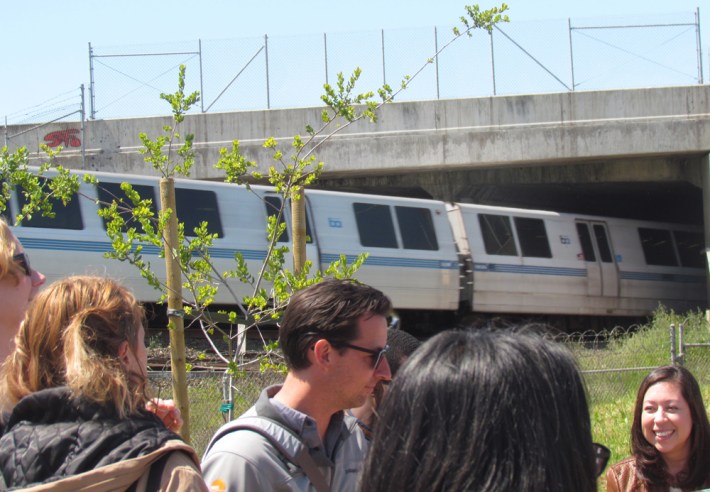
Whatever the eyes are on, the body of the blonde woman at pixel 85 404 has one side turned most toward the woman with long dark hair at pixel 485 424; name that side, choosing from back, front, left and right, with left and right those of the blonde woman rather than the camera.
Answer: right

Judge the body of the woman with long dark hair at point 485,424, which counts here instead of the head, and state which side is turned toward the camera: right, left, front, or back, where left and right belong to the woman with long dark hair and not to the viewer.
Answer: back

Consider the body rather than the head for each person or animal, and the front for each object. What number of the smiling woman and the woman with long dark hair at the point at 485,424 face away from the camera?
1

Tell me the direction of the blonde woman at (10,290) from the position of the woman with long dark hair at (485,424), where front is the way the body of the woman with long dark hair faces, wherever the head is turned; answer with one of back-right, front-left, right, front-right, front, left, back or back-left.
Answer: front-left

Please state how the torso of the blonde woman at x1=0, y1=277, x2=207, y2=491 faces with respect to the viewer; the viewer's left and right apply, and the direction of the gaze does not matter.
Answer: facing away from the viewer and to the right of the viewer

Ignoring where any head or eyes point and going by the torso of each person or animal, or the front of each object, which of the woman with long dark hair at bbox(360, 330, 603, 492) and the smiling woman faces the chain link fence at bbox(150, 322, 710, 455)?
the woman with long dark hair

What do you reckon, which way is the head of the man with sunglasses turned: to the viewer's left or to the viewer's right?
to the viewer's right

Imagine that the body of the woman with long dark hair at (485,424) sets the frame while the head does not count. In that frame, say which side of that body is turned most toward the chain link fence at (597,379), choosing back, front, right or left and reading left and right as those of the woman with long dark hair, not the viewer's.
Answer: front

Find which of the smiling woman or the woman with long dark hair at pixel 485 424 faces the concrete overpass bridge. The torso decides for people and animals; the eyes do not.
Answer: the woman with long dark hair

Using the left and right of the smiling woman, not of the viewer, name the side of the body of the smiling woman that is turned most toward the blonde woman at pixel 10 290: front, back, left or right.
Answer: front

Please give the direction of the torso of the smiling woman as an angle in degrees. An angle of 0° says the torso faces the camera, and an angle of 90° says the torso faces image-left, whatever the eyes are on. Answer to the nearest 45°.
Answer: approximately 45°

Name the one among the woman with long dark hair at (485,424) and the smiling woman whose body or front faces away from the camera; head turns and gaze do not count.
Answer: the woman with long dark hair

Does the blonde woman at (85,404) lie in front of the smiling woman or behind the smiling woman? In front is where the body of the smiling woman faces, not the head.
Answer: in front

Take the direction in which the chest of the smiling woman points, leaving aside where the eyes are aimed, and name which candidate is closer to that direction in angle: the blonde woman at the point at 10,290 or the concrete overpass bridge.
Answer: the blonde woman

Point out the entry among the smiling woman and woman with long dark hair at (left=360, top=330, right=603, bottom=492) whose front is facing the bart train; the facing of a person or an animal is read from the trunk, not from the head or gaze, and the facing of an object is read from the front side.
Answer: the woman with long dark hair
